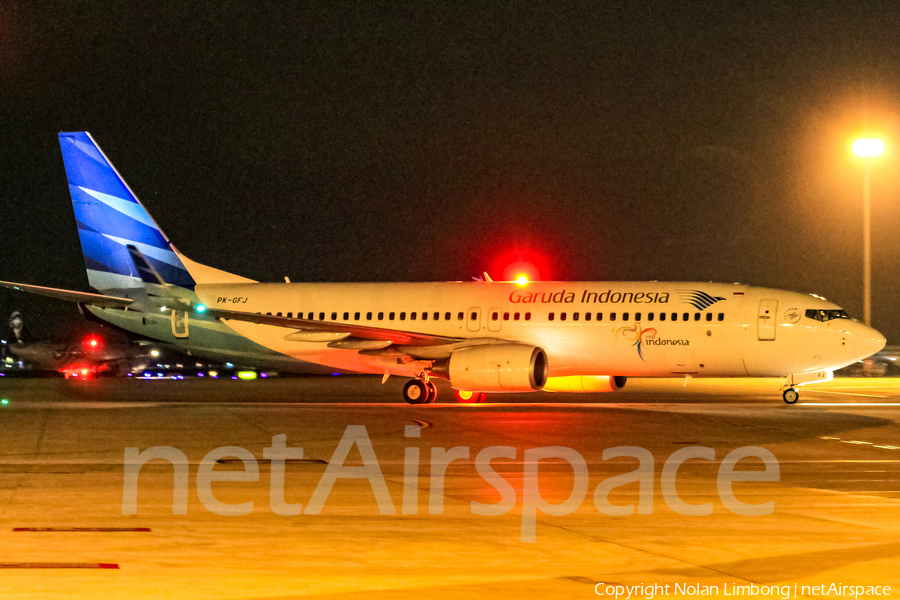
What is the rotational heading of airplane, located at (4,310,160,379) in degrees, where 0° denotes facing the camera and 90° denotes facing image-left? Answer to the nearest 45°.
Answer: approximately 270°

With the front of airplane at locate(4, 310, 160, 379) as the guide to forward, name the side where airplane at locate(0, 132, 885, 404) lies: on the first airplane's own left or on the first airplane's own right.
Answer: on the first airplane's own right
